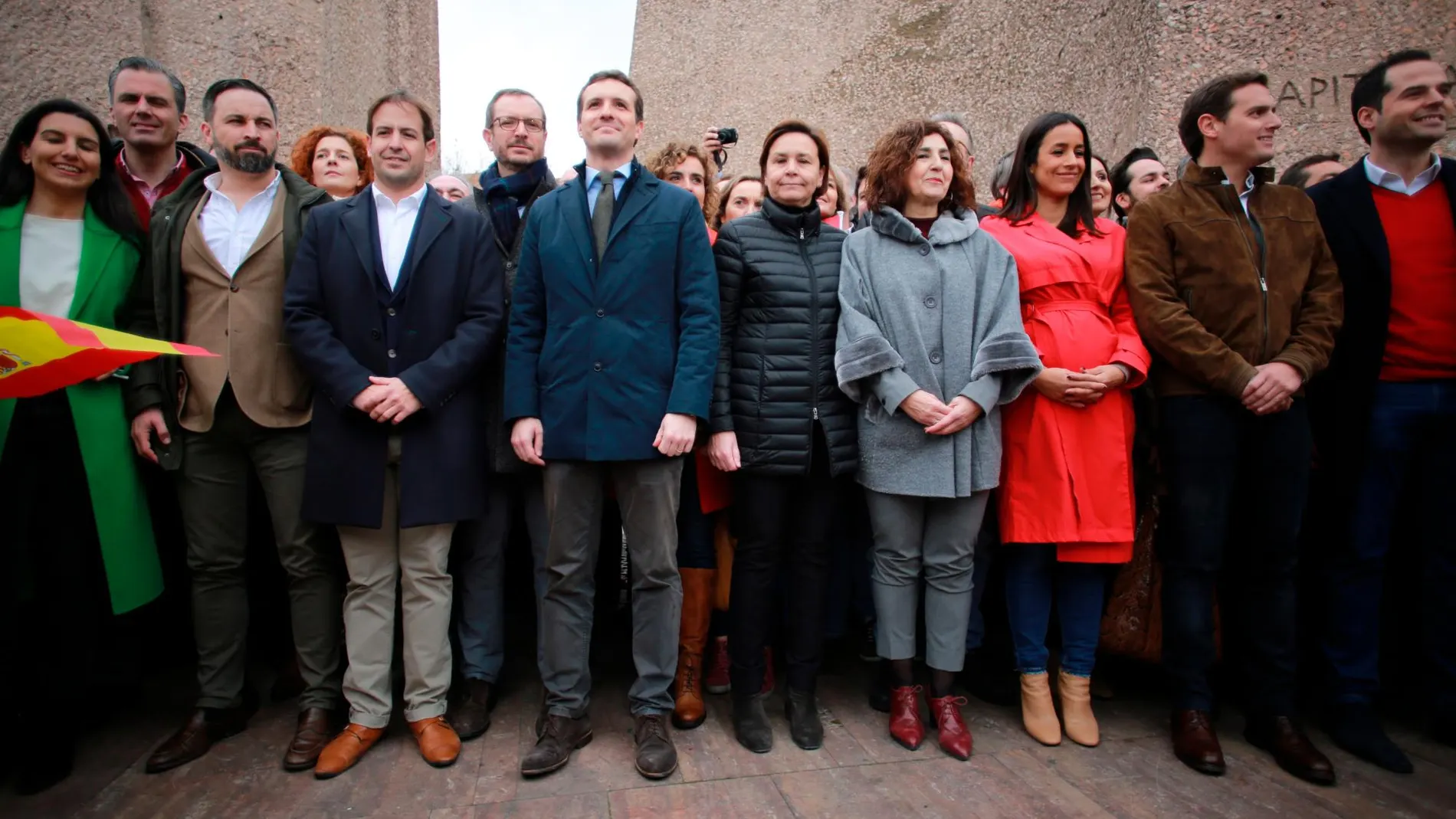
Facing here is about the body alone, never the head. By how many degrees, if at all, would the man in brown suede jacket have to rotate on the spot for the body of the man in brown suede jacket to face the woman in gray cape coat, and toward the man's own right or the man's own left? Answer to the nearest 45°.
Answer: approximately 90° to the man's own right

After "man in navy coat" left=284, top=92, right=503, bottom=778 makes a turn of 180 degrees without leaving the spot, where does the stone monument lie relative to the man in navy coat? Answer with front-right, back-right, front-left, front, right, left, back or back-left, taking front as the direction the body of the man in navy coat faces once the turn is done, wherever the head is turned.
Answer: front-right

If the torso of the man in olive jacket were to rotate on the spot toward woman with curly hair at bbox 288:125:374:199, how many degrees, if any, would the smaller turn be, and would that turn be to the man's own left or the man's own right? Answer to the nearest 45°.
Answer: approximately 180°

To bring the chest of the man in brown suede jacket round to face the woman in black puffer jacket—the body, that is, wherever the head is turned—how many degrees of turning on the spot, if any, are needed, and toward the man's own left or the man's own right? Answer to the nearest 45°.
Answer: approximately 90° to the man's own right

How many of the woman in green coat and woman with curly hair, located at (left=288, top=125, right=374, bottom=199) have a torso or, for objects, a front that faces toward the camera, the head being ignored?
2

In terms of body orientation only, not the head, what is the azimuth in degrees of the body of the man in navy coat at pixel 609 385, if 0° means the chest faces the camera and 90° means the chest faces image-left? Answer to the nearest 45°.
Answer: approximately 0°

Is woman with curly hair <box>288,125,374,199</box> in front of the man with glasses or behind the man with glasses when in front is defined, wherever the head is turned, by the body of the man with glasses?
behind

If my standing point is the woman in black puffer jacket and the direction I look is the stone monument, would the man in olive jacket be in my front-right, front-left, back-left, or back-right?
back-left
